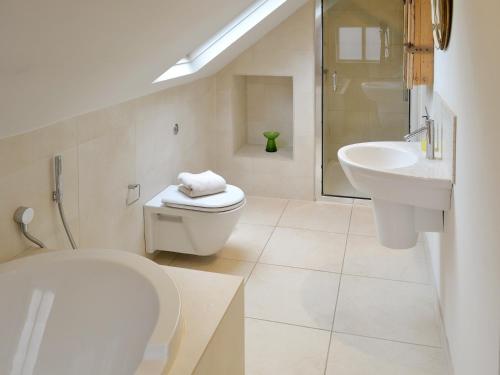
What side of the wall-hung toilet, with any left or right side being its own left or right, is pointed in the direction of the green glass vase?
left

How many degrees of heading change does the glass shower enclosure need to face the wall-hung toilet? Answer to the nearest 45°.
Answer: approximately 45° to its right

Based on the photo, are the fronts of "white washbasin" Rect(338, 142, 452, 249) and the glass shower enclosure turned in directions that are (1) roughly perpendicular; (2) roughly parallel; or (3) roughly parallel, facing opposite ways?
roughly perpendicular

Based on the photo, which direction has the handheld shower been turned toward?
to the viewer's right

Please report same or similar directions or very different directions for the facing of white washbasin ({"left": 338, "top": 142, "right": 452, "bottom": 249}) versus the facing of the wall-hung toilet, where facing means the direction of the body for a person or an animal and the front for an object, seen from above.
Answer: very different directions

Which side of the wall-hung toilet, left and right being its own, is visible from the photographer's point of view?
right

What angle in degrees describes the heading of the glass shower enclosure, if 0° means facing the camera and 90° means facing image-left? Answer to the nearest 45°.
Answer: approximately 0°

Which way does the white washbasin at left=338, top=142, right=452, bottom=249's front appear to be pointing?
to the viewer's left
